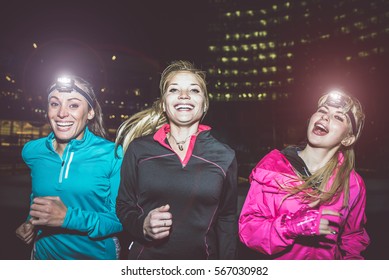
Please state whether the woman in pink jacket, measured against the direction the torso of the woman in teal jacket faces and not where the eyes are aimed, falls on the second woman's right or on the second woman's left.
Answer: on the second woman's left

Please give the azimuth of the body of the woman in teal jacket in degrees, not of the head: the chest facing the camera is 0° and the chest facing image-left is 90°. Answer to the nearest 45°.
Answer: approximately 45°

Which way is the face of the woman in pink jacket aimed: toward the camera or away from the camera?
toward the camera
